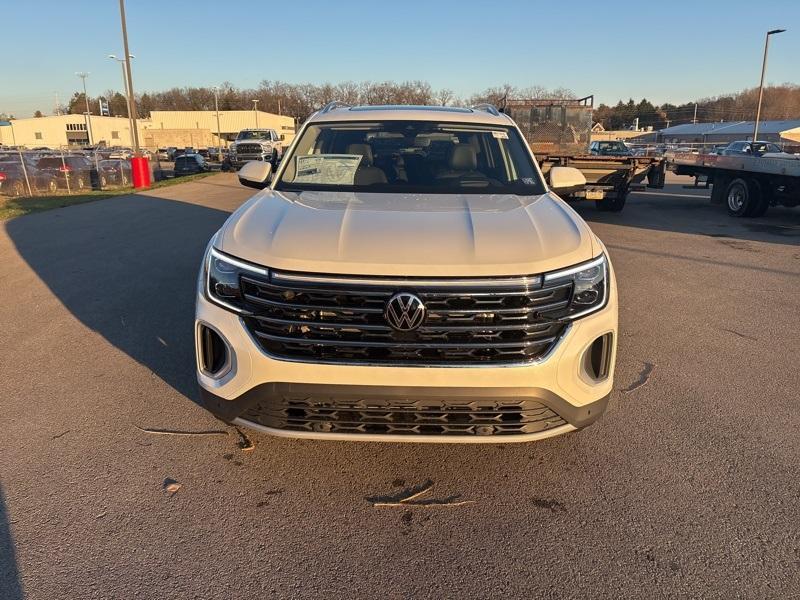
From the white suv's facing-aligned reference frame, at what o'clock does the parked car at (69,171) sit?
The parked car is roughly at 5 o'clock from the white suv.

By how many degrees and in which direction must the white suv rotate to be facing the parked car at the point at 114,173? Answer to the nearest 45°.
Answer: approximately 135° to its right

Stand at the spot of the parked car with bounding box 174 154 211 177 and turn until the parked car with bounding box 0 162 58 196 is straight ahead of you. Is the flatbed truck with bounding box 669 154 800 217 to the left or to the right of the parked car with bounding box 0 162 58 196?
left

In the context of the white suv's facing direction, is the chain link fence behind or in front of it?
behind

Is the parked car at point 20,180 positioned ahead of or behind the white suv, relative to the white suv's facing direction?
behind

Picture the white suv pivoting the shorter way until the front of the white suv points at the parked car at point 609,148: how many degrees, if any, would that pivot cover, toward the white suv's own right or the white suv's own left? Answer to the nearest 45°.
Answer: approximately 180°

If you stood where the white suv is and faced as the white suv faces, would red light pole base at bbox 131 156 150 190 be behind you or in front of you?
behind

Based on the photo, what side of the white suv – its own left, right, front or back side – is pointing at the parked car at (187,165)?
back

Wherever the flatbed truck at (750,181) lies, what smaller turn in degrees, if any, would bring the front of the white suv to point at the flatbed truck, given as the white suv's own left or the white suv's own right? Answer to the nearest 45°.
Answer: approximately 135° to the white suv's own left

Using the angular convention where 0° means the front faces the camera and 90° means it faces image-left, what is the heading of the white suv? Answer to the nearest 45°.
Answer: approximately 0°
